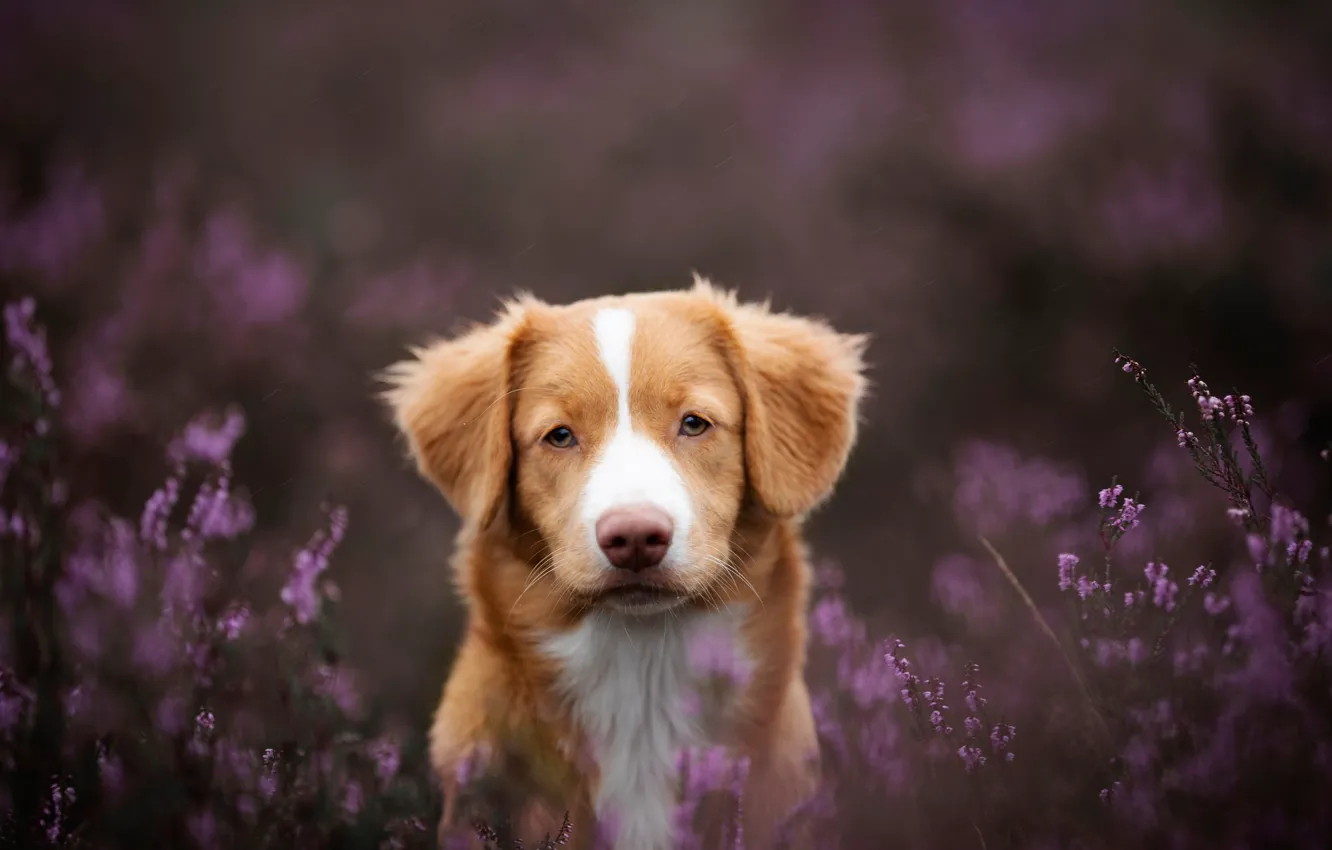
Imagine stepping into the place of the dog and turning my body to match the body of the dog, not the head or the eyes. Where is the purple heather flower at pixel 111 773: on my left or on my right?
on my right

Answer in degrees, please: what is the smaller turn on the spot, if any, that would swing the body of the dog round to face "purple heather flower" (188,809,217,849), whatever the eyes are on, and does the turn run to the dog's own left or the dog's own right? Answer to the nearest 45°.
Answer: approximately 45° to the dog's own right

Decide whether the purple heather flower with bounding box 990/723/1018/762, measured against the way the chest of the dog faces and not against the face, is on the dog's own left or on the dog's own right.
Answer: on the dog's own left

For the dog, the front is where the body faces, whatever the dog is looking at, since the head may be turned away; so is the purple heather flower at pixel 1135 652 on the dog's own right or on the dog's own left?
on the dog's own left

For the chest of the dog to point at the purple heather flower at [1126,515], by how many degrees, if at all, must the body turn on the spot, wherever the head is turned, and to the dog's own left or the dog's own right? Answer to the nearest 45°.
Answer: approximately 45° to the dog's own left

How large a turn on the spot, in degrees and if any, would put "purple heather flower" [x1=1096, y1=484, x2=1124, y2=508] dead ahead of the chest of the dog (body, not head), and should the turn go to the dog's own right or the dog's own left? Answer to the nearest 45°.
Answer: approximately 45° to the dog's own left

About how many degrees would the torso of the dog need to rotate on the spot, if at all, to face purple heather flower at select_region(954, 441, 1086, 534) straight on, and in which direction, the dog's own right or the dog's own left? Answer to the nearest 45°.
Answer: approximately 135° to the dog's own left

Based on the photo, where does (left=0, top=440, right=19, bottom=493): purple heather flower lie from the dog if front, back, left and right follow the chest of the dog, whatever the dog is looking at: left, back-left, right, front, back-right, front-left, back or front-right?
right

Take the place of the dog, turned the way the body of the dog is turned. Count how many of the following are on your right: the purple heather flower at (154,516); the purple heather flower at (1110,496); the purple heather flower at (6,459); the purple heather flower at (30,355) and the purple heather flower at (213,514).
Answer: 4

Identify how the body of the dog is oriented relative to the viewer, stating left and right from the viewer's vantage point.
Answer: facing the viewer
